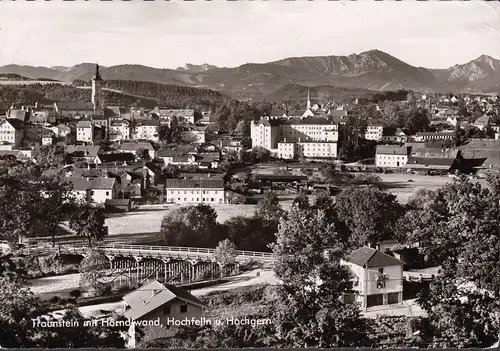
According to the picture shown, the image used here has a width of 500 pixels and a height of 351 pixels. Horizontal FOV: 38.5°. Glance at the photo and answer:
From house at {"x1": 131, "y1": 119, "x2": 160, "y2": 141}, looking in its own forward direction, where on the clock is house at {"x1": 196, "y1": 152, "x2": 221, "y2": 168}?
house at {"x1": 196, "y1": 152, "x2": 221, "y2": 168} is roughly at 10 o'clock from house at {"x1": 131, "y1": 119, "x2": 160, "y2": 141}.

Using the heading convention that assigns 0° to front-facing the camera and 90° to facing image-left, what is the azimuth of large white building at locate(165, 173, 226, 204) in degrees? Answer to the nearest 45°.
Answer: approximately 0°

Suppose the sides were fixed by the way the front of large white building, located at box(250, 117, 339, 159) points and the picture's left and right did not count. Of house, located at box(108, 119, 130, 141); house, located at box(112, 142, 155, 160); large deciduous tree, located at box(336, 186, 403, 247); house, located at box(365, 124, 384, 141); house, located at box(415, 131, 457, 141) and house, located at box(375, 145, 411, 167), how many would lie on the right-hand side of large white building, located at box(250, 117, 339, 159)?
2

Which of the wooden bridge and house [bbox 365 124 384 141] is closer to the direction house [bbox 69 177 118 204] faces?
the wooden bridge

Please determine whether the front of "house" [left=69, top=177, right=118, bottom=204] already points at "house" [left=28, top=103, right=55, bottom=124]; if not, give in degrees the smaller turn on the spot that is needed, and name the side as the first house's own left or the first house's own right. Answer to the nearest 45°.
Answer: approximately 135° to the first house's own right

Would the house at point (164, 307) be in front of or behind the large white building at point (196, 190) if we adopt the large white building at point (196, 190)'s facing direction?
in front

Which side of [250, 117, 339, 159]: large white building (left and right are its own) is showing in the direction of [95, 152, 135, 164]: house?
right

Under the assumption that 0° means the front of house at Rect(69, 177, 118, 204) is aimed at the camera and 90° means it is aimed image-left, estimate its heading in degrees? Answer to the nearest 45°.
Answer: approximately 0°
